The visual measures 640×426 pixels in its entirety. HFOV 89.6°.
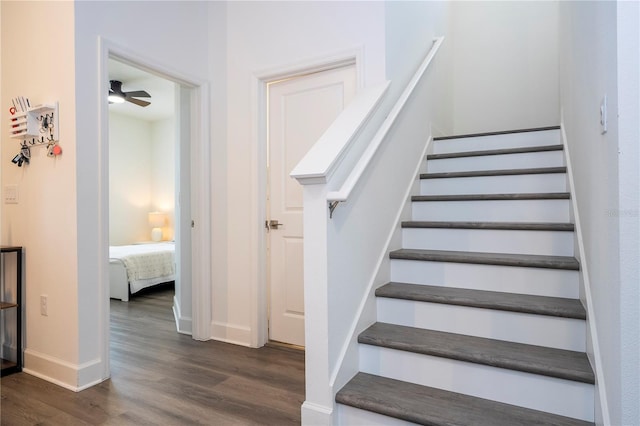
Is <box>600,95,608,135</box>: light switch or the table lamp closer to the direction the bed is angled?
the light switch

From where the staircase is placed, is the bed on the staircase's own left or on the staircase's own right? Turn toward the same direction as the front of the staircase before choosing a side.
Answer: on the staircase's own right

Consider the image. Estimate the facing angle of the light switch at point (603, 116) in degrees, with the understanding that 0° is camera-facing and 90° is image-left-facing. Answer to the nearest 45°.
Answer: approximately 90°

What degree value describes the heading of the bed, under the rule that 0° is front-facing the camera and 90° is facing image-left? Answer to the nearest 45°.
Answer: approximately 45°

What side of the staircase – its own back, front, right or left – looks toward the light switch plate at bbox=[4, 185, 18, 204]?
right

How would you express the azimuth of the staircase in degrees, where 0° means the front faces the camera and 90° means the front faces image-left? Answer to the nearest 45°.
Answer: approximately 0°

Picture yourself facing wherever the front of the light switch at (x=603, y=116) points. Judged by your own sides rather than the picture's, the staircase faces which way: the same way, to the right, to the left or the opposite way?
to the left
